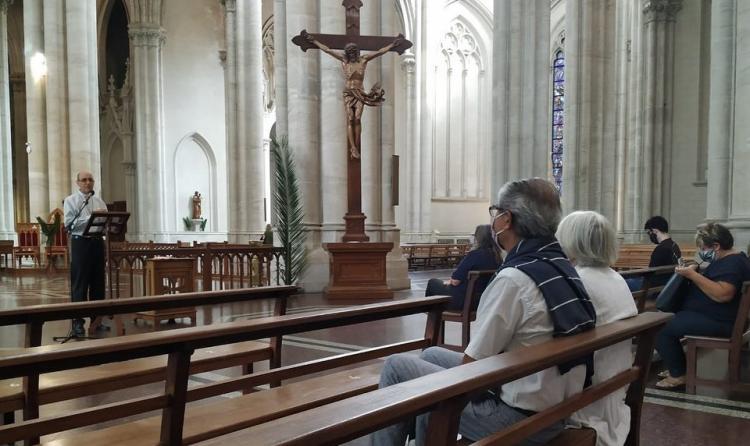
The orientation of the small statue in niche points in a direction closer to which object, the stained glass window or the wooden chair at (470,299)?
the wooden chair

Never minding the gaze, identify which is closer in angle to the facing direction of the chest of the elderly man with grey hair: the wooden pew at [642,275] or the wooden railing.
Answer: the wooden railing

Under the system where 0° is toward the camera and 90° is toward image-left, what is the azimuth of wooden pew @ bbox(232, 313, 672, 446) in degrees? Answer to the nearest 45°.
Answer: approximately 135°

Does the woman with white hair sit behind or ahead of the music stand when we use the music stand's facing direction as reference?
behind

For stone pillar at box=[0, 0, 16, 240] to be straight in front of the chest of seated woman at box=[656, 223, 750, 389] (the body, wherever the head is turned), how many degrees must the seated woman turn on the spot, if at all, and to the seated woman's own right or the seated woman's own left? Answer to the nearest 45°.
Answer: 0° — they already face it

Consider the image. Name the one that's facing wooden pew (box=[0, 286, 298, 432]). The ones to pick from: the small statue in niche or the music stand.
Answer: the small statue in niche

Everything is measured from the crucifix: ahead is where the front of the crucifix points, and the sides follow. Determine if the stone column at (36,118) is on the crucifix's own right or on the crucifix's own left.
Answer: on the crucifix's own right

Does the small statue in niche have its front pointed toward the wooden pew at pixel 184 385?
yes

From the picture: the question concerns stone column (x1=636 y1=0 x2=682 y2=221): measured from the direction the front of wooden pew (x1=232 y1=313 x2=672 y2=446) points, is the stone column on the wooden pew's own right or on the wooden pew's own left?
on the wooden pew's own right

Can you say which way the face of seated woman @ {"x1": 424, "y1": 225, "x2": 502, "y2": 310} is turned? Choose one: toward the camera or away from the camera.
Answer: away from the camera

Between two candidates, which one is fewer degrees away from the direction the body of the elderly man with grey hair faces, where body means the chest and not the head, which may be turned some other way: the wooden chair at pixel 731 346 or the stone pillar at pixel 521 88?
the stone pillar
